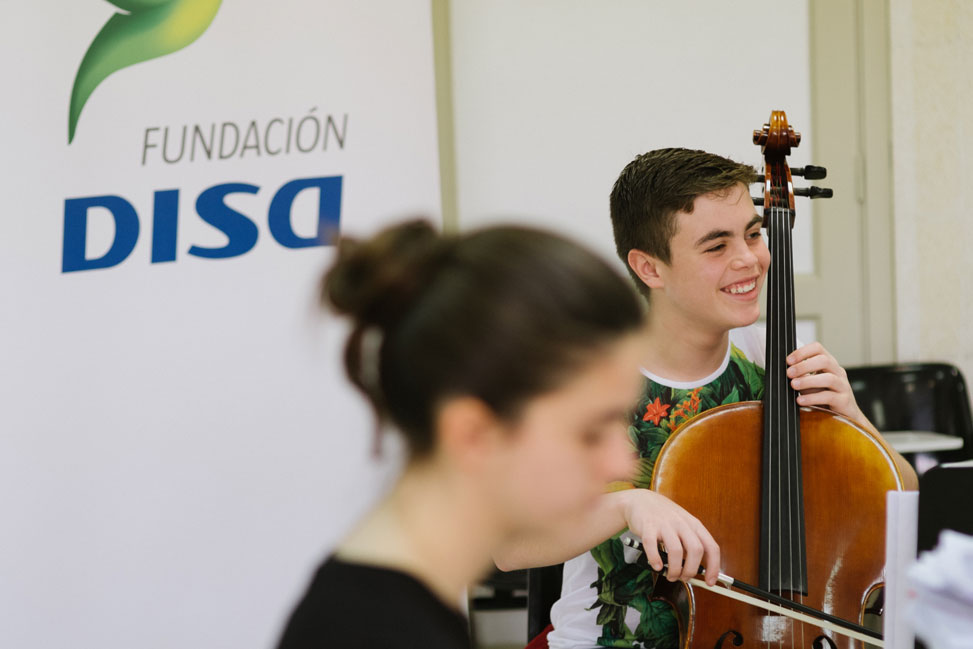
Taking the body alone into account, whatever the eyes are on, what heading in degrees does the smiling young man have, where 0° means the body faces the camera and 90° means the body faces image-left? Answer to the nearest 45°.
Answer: approximately 315°

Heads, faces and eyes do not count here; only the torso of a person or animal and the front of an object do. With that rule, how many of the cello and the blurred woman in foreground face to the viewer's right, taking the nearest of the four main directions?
1

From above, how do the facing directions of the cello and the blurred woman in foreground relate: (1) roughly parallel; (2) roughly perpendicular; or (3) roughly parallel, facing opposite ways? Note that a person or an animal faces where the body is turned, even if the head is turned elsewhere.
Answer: roughly perpendicular

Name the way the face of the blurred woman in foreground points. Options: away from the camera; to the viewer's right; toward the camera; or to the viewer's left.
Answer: to the viewer's right

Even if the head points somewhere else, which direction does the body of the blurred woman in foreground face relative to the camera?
to the viewer's right

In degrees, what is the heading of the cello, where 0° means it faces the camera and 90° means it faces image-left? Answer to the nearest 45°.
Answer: approximately 0°
